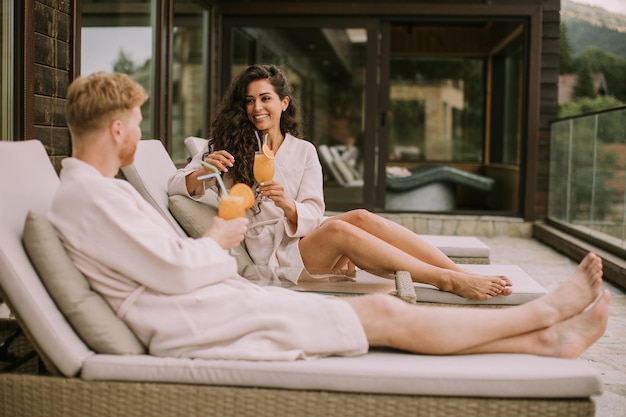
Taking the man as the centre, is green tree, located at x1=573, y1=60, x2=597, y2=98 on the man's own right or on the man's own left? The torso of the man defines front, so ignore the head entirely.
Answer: on the man's own left

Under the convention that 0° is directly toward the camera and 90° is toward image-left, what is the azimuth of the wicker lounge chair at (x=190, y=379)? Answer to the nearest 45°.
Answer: approximately 270°

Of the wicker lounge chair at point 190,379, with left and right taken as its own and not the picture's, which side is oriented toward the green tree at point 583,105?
left

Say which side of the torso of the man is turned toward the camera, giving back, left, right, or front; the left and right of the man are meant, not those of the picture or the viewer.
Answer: right

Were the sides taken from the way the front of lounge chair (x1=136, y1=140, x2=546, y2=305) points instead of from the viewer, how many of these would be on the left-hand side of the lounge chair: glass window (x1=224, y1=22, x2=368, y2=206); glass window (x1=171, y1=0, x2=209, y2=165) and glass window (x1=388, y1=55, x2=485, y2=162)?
3

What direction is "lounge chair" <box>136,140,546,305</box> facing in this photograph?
to the viewer's right

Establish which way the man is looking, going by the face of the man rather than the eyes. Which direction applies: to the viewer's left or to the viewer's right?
to the viewer's right

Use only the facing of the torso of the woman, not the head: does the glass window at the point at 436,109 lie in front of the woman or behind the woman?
behind

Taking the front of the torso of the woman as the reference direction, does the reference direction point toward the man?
yes

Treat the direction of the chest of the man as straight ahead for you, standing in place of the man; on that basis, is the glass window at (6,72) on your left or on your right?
on your left

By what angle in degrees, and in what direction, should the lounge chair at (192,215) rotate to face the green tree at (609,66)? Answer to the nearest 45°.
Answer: approximately 45° to its left

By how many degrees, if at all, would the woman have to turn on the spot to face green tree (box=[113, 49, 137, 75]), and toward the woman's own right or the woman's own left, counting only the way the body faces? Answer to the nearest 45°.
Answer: approximately 135° to the woman's own right
